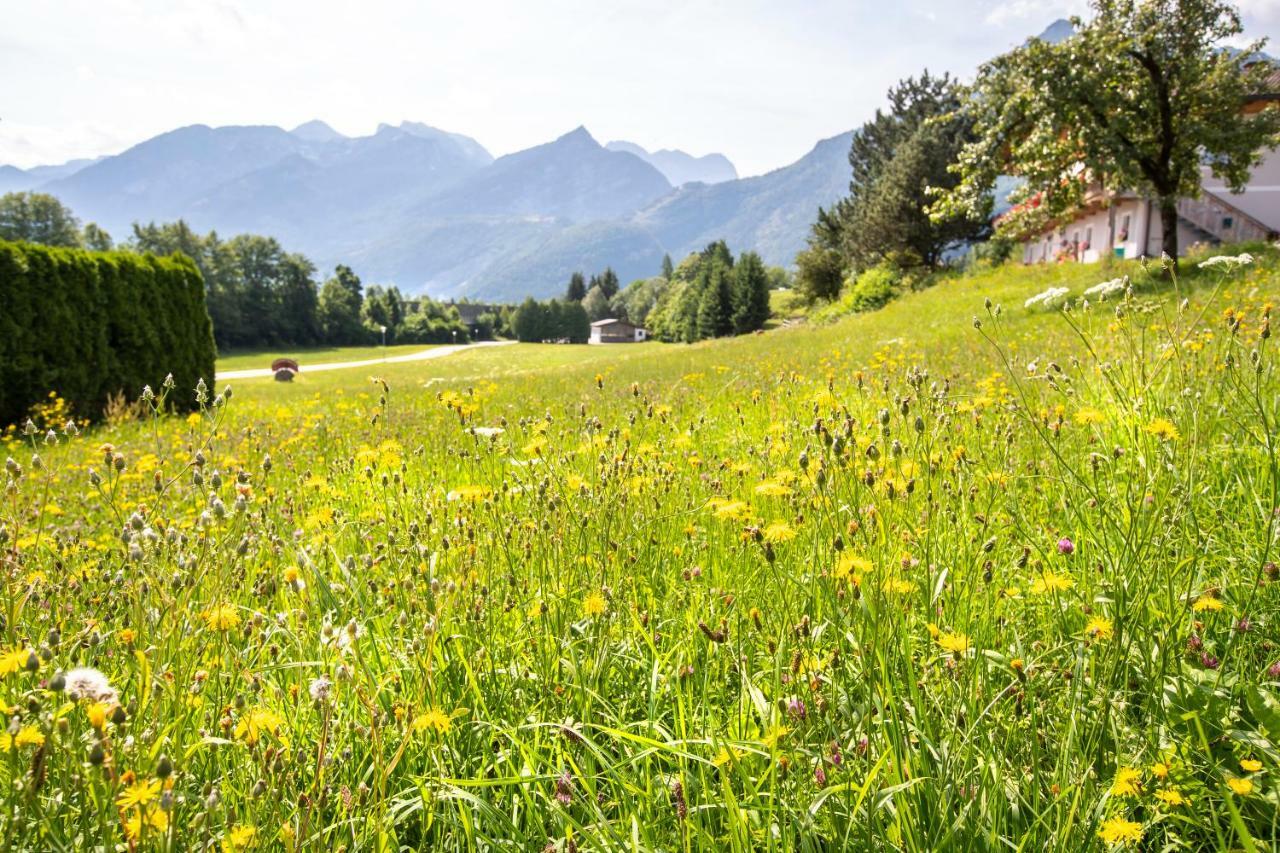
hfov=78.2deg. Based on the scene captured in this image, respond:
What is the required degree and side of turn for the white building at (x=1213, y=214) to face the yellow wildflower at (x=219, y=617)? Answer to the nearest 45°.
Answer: approximately 45° to its left

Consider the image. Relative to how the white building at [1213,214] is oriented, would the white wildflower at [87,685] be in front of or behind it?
in front

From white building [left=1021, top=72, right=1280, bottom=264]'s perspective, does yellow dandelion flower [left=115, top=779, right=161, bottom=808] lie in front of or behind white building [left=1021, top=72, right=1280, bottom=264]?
in front

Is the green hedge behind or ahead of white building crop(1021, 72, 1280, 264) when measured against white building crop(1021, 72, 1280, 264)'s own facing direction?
ahead

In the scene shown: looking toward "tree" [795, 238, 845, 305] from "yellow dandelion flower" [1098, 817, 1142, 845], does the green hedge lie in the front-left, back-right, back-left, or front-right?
front-left

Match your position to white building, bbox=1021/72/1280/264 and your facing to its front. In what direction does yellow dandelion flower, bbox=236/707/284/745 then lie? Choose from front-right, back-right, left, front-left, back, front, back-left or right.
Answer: front-left

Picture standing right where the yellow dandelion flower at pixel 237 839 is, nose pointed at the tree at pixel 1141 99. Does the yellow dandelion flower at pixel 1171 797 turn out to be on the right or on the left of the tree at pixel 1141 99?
right

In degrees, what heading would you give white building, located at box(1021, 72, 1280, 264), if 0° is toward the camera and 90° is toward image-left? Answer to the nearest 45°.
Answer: approximately 45°

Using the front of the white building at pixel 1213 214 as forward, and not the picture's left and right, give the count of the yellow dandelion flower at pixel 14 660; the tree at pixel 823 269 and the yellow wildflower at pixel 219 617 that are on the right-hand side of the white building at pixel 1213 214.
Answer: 1

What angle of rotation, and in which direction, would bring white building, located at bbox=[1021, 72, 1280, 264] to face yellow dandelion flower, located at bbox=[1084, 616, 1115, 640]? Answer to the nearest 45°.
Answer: approximately 45° to its left

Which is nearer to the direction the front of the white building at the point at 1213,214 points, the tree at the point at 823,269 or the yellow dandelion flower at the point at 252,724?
the yellow dandelion flower

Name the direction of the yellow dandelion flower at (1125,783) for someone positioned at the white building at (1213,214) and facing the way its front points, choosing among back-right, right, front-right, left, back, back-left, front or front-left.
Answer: front-left
